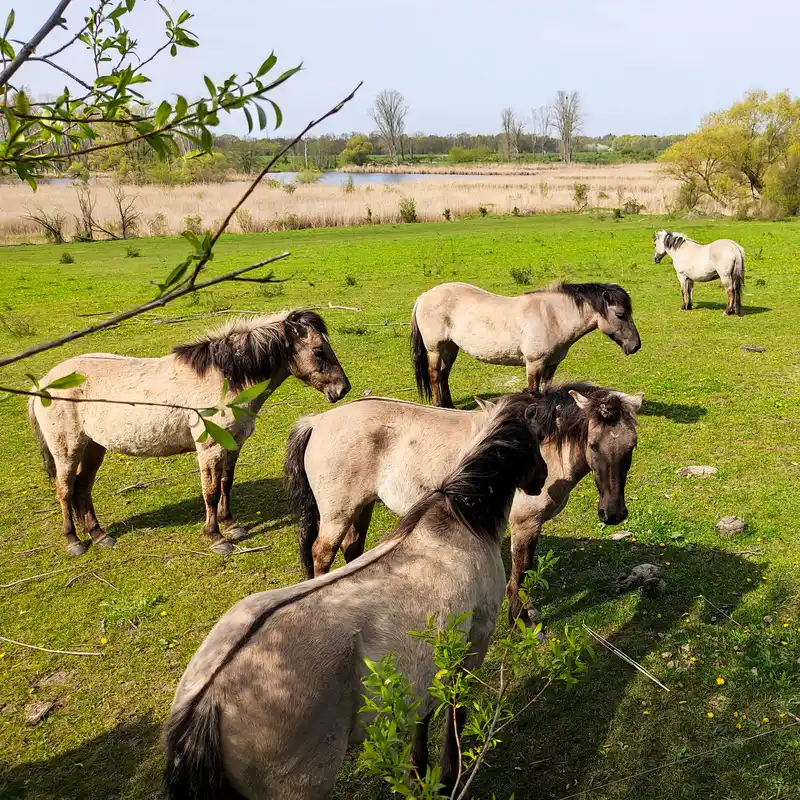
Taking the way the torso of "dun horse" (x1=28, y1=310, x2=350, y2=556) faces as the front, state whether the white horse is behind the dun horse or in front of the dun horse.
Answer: in front

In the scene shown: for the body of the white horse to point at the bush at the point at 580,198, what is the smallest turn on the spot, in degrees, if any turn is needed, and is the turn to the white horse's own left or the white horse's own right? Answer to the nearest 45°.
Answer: approximately 90° to the white horse's own right

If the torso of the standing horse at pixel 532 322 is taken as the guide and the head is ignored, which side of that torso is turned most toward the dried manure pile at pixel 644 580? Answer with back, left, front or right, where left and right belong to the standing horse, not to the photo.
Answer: right

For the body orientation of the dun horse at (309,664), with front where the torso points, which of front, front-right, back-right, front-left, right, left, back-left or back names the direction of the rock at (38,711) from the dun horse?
left

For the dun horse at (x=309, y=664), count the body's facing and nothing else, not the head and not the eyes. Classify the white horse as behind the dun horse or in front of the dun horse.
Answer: in front

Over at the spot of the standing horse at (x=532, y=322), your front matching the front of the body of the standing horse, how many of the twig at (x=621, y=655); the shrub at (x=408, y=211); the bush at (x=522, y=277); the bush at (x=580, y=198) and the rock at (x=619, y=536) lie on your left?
3

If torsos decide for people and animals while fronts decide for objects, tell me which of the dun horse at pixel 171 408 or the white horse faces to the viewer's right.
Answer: the dun horse

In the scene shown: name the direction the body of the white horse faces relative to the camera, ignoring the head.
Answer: to the viewer's left

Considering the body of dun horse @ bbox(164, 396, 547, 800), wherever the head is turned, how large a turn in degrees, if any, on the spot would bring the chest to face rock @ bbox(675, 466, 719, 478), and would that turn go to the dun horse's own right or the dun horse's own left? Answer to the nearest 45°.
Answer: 0° — it already faces it

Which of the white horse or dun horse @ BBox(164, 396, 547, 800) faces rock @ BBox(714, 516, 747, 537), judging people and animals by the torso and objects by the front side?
the dun horse

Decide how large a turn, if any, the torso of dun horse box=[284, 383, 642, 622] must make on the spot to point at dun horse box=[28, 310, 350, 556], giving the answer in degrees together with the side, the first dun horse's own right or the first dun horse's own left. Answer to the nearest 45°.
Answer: approximately 135° to the first dun horse's own left

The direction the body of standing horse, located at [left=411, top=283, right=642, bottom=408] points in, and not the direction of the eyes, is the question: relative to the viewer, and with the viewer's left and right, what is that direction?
facing to the right of the viewer

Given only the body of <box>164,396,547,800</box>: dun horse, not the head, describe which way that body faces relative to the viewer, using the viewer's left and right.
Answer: facing away from the viewer and to the right of the viewer

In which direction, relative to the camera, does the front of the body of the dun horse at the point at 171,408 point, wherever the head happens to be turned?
to the viewer's right

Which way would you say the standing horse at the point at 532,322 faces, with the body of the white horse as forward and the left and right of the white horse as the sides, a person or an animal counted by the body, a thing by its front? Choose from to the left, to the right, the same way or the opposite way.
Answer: the opposite way

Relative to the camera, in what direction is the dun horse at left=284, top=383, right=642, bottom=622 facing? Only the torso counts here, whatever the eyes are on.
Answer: to the viewer's right
